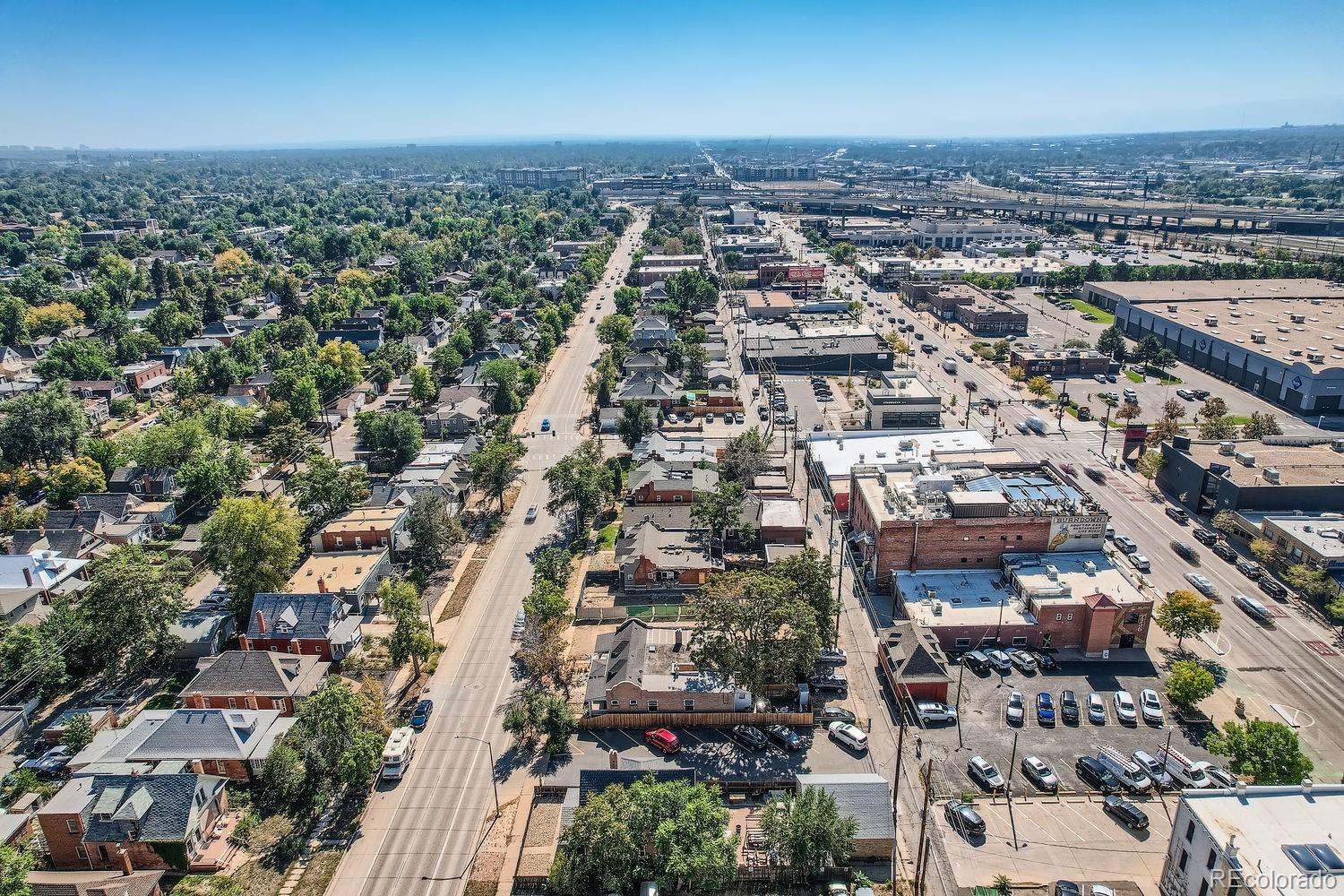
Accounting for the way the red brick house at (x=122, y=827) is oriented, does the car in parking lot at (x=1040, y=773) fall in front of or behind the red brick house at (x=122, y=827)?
in front

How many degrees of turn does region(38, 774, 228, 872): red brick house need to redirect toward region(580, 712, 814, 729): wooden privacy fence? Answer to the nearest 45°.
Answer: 0° — it already faces it

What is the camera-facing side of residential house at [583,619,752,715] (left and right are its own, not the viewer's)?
left

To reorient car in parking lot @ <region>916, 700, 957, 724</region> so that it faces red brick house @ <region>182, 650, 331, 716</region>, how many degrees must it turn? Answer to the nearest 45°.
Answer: approximately 180°

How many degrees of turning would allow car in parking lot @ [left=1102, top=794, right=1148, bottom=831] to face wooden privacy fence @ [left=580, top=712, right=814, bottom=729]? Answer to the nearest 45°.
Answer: approximately 45° to its left

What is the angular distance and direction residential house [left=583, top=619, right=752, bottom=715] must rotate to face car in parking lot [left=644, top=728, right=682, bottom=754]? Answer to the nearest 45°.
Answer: approximately 90° to its left

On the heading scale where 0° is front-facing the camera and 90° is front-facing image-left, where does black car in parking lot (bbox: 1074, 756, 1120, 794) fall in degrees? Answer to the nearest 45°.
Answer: approximately 315°

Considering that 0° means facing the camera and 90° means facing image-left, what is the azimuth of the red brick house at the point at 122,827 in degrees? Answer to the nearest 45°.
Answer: approximately 270°

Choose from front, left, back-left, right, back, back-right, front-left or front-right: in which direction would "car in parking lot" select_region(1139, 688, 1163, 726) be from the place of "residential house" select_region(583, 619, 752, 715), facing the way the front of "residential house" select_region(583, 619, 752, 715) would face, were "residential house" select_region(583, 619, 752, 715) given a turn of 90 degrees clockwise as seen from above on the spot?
right

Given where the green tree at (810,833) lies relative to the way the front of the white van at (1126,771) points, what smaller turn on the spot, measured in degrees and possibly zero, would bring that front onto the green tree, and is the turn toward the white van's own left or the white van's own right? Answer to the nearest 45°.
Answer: approximately 90° to the white van's own right
